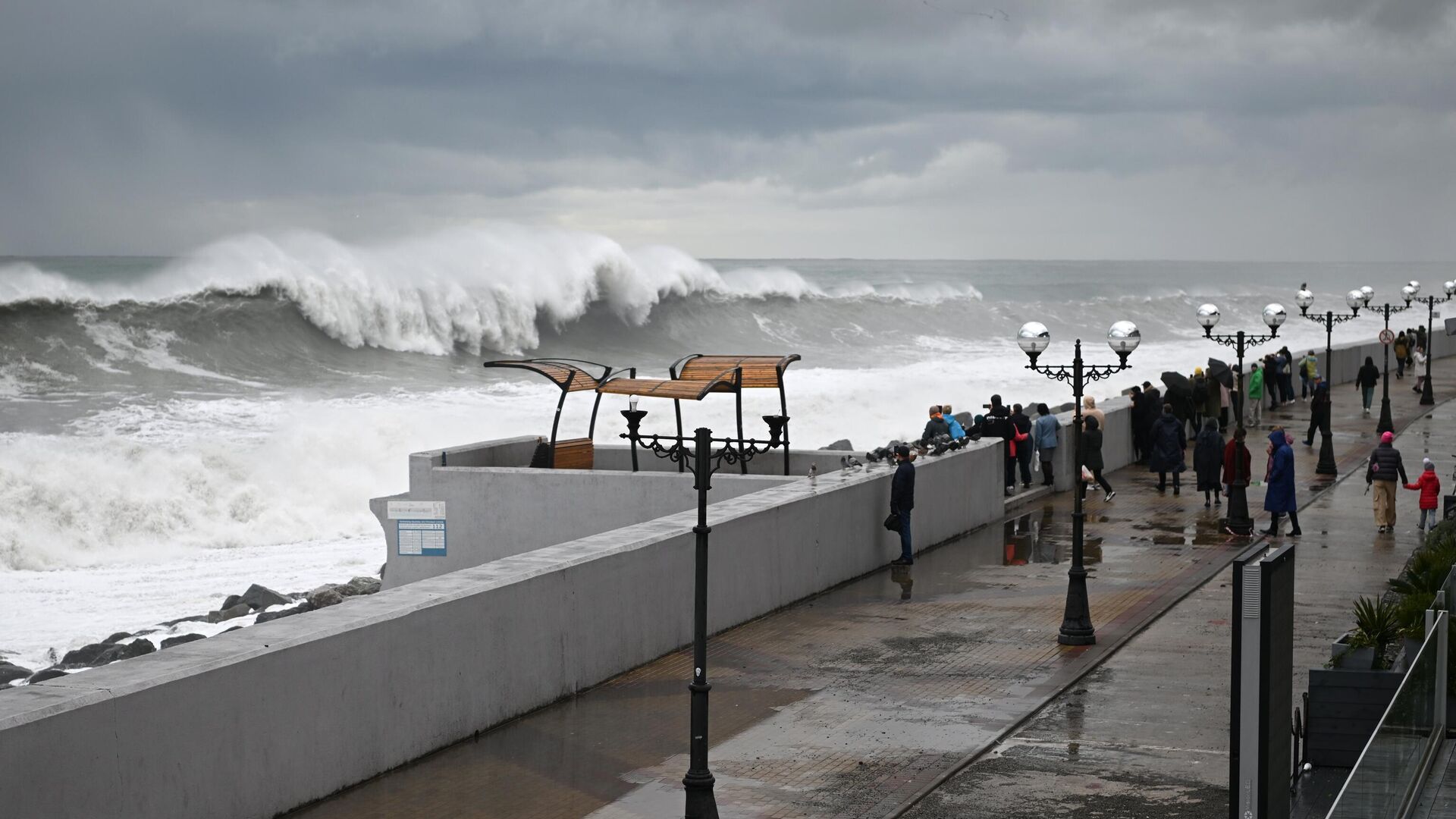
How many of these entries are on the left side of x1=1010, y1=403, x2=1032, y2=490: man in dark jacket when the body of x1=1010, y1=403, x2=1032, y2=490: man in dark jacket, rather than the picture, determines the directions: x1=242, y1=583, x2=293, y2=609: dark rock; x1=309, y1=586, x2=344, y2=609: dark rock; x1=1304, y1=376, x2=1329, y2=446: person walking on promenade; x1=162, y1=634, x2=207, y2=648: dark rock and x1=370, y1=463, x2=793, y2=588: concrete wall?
4

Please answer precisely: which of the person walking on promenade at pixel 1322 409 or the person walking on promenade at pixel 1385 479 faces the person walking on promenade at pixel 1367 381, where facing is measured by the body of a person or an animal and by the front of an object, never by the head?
the person walking on promenade at pixel 1385 479

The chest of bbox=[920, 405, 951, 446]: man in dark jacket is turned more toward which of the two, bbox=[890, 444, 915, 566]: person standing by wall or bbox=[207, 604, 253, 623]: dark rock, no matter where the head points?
the dark rock

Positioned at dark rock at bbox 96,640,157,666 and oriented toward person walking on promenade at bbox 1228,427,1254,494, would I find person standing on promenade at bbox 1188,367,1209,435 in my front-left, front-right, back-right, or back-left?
front-left

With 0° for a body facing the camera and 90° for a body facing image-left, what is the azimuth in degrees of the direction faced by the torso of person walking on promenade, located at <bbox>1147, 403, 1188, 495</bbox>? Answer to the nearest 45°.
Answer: approximately 180°

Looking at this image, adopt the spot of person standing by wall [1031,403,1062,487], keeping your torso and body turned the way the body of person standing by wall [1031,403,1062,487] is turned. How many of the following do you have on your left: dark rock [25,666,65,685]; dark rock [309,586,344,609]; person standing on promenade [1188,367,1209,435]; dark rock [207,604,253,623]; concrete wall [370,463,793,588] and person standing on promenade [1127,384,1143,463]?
4

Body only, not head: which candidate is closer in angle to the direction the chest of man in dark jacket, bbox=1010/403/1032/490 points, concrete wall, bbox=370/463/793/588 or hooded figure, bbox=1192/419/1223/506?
the concrete wall

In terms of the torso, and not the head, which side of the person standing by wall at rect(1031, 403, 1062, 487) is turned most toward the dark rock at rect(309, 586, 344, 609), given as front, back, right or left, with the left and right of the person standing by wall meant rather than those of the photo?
left

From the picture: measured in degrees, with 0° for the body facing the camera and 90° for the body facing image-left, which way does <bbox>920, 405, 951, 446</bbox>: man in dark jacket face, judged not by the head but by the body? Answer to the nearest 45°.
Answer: approximately 135°

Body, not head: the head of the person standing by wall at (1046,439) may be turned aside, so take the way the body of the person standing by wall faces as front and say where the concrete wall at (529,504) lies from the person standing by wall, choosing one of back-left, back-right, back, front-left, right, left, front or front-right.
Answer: left

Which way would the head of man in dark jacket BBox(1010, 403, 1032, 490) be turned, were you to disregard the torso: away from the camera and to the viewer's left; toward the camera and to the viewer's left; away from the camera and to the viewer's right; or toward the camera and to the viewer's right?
away from the camera and to the viewer's left

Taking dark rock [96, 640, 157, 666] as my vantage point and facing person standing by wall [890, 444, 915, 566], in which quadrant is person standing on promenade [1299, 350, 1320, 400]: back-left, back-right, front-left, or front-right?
front-left

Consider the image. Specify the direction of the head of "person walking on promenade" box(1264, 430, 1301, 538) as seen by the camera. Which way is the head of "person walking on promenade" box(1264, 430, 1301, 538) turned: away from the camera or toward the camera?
away from the camera

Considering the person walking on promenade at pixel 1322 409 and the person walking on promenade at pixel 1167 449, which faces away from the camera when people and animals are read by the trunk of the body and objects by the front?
the person walking on promenade at pixel 1167 449

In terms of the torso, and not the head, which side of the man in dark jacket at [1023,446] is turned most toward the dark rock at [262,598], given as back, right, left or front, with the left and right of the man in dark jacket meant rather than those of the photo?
left

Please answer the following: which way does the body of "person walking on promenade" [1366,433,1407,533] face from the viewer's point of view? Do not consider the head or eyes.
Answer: away from the camera

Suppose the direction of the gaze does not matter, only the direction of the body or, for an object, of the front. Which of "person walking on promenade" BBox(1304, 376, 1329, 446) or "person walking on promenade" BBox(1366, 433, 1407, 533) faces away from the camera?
"person walking on promenade" BBox(1366, 433, 1407, 533)
